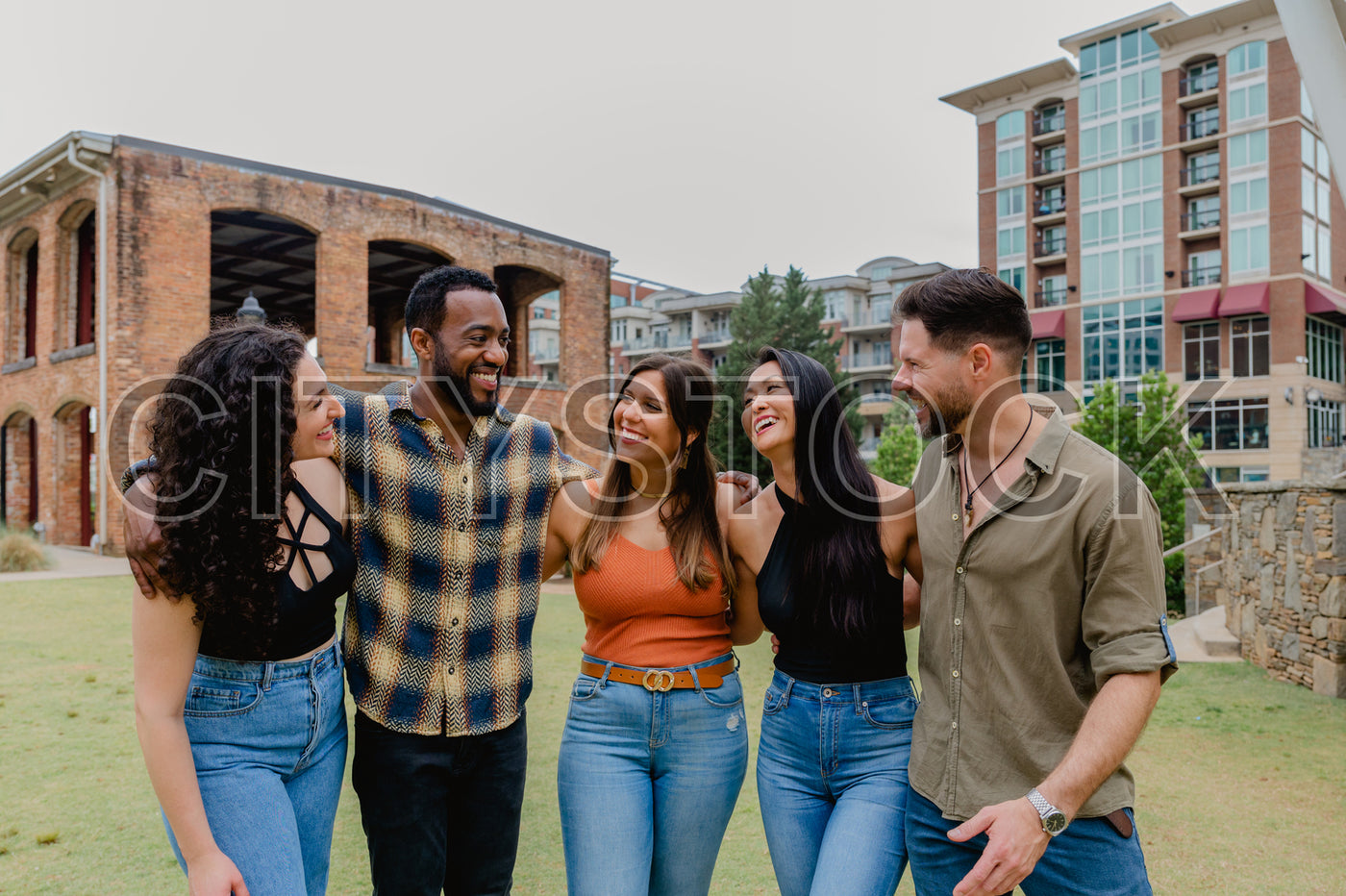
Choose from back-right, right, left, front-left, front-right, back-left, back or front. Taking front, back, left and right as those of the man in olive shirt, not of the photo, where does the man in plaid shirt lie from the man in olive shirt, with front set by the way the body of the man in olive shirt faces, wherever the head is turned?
front-right

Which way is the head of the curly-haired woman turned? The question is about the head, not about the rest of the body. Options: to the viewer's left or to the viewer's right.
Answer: to the viewer's right

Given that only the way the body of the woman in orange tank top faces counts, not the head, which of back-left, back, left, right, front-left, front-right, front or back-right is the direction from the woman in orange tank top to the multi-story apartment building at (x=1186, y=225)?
back-left

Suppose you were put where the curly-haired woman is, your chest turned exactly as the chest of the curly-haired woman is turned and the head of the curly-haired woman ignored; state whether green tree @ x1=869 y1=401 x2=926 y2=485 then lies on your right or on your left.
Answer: on your left

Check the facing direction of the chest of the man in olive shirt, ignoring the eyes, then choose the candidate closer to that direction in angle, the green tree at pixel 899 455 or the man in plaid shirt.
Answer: the man in plaid shirt

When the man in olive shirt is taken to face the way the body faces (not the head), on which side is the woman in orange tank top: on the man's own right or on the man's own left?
on the man's own right

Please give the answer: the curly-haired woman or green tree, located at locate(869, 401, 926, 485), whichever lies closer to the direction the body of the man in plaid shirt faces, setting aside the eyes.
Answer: the curly-haired woman

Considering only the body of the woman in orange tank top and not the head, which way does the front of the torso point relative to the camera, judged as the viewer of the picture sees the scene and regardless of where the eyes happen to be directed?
toward the camera

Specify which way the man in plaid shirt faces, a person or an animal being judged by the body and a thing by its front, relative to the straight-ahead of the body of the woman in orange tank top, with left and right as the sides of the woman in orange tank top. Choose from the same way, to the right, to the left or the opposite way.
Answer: the same way

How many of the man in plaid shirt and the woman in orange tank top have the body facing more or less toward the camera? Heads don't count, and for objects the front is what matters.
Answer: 2

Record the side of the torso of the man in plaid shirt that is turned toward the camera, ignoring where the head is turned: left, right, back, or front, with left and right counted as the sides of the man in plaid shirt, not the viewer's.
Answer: front

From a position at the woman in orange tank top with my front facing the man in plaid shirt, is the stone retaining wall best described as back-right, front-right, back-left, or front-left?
back-right

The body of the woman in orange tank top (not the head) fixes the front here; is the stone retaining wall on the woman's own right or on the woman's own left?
on the woman's own left

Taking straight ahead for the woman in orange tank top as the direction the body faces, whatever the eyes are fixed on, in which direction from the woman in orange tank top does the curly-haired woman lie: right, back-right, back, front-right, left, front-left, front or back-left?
front-right

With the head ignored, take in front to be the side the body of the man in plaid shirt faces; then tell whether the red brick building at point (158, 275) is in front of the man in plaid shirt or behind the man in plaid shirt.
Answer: behind
